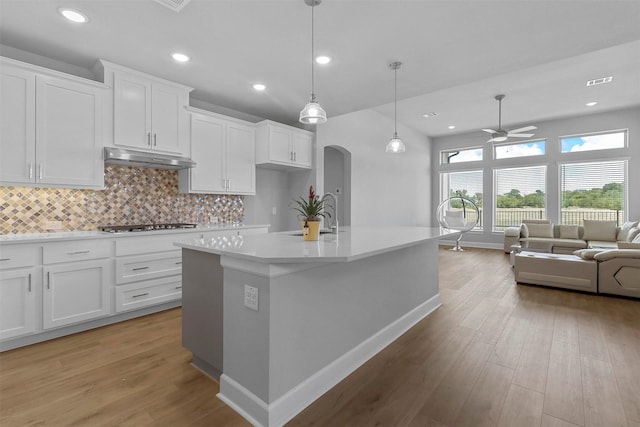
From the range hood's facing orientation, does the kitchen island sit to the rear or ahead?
ahead

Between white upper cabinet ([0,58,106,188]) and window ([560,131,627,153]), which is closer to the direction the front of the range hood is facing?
the window

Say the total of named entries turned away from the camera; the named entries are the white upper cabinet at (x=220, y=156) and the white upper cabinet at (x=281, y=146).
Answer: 0

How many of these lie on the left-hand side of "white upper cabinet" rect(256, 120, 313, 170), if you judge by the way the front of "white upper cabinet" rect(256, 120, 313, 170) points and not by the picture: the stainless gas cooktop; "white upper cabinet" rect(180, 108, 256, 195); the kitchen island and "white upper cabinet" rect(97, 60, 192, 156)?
0

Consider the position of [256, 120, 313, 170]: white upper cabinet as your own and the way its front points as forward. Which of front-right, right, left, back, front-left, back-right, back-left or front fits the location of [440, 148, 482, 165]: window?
left

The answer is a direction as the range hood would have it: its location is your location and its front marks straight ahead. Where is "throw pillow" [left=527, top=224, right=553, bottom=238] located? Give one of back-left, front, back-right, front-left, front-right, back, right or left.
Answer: front-left

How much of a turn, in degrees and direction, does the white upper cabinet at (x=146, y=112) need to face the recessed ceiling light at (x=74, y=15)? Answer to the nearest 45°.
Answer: approximately 90° to its right

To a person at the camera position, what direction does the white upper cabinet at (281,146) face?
facing the viewer and to the right of the viewer

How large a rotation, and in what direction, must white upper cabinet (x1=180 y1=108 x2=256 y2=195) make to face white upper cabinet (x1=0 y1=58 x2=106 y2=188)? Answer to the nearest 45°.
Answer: approximately 90° to its right

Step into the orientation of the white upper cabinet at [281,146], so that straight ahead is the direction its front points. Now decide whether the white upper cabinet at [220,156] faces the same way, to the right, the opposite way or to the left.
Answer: the same way

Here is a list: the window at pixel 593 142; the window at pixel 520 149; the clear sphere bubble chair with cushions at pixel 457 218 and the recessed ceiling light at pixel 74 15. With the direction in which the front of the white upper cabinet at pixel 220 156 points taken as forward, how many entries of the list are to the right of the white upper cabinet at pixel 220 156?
1

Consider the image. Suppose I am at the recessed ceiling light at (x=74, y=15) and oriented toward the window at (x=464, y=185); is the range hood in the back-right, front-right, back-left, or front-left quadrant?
front-left

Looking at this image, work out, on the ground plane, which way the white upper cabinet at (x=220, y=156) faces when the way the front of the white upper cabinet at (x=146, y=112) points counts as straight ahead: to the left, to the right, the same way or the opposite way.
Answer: the same way

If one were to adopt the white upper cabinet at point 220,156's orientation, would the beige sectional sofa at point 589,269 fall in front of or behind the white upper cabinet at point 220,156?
in front

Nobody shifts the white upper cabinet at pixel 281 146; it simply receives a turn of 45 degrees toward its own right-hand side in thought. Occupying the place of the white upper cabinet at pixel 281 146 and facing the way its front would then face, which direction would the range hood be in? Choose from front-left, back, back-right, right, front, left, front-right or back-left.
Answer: front-right

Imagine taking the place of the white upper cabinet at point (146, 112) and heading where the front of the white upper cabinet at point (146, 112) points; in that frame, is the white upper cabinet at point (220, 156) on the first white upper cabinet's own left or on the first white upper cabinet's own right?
on the first white upper cabinet's own left

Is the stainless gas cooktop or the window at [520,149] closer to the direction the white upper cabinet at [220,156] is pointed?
the window

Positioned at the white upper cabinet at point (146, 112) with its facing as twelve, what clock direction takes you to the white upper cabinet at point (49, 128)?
the white upper cabinet at point (49, 128) is roughly at 4 o'clock from the white upper cabinet at point (146, 112).

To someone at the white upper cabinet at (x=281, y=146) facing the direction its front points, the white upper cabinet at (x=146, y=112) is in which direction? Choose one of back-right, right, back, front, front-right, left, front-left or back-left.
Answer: right
